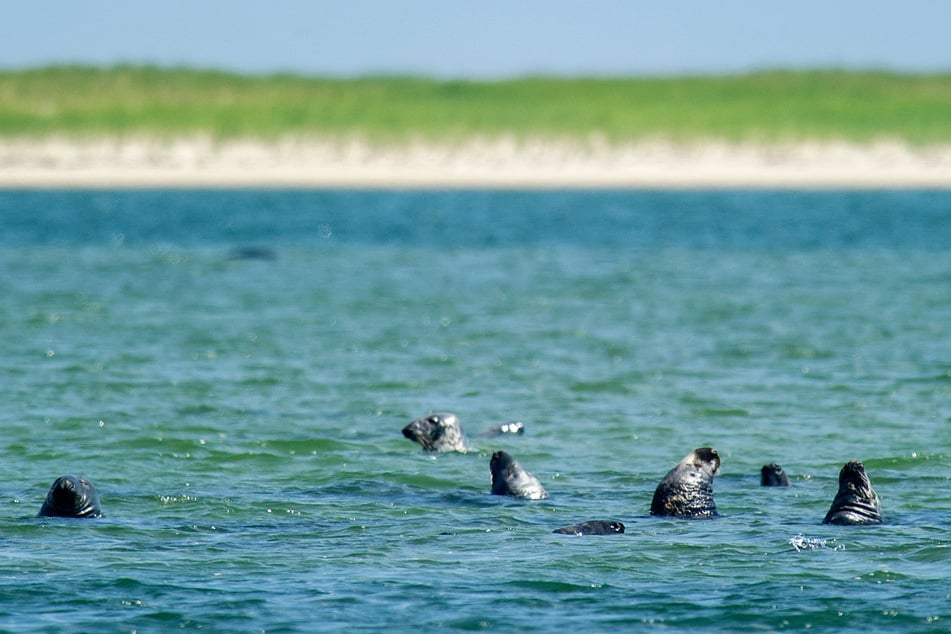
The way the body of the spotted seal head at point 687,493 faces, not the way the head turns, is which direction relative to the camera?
to the viewer's right

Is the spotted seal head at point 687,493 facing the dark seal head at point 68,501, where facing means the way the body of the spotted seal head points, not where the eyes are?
no

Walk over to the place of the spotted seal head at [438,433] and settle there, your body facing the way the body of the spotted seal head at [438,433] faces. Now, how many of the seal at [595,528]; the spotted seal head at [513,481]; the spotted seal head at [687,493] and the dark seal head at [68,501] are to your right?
0

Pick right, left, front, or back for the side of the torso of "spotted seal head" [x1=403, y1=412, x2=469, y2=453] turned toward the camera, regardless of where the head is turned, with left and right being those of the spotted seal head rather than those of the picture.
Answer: left

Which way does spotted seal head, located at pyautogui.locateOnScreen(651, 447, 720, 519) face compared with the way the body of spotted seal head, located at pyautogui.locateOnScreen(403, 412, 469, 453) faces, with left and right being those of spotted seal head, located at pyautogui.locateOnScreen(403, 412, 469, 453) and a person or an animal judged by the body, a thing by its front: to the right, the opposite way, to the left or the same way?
the opposite way

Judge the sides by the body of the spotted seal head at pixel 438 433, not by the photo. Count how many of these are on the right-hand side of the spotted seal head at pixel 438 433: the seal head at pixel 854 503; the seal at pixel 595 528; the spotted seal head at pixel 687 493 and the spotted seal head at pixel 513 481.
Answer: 0

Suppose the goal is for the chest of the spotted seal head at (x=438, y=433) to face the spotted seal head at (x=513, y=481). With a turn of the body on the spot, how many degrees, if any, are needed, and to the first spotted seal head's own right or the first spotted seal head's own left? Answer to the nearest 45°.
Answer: approximately 90° to the first spotted seal head's own left

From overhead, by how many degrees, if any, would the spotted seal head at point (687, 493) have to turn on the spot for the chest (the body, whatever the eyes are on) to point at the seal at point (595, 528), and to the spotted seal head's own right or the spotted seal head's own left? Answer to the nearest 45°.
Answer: approximately 135° to the spotted seal head's own right

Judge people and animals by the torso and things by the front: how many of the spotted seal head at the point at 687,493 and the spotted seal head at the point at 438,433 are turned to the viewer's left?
1

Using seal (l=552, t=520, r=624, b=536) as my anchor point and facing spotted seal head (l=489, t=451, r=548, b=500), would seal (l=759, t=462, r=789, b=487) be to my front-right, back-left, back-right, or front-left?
front-right

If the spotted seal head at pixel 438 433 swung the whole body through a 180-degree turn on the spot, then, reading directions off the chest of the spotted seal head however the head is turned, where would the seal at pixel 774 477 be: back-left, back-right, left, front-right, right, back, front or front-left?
front-right

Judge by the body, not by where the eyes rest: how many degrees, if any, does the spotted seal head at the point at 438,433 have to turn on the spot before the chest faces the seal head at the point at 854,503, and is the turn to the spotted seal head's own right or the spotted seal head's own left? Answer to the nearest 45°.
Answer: approximately 135° to the spotted seal head's own left
